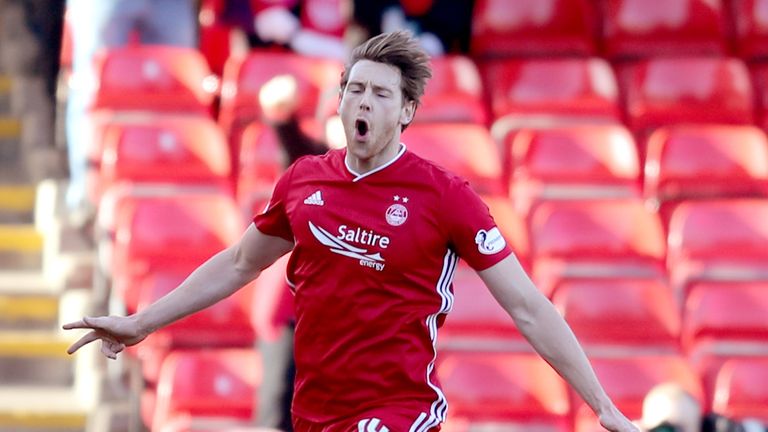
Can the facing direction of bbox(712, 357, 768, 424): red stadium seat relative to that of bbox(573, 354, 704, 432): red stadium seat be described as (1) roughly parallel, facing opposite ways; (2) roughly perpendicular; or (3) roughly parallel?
roughly parallel

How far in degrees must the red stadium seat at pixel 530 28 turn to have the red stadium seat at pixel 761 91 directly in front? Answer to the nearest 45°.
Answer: approximately 90° to its left

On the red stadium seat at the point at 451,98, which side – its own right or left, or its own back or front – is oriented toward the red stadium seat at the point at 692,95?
left

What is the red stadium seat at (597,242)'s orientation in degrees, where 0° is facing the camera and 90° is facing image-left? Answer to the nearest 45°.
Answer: approximately 0°

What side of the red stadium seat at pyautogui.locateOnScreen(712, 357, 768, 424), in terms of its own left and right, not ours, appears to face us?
front

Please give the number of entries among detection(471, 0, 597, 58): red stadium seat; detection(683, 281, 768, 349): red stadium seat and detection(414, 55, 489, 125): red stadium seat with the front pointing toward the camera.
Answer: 3

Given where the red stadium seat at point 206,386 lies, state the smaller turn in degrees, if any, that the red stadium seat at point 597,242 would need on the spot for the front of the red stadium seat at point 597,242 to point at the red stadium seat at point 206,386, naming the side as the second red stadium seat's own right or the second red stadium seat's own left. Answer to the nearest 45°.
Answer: approximately 45° to the second red stadium seat's own right

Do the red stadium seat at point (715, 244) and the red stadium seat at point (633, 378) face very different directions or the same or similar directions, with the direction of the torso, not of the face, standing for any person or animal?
same or similar directions

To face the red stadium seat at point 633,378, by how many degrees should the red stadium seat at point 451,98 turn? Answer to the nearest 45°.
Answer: approximately 45° to its left

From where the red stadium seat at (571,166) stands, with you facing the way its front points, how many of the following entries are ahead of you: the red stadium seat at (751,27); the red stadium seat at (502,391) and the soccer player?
2

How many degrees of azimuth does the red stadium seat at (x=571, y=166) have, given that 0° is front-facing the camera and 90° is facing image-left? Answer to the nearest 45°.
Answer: approximately 0°

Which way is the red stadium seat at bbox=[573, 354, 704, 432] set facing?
toward the camera

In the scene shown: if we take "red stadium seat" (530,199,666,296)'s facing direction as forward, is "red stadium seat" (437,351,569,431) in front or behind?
in front

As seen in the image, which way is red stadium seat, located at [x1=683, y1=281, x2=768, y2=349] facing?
toward the camera

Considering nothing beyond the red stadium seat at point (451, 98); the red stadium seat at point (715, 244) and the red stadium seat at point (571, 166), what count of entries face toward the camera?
3
